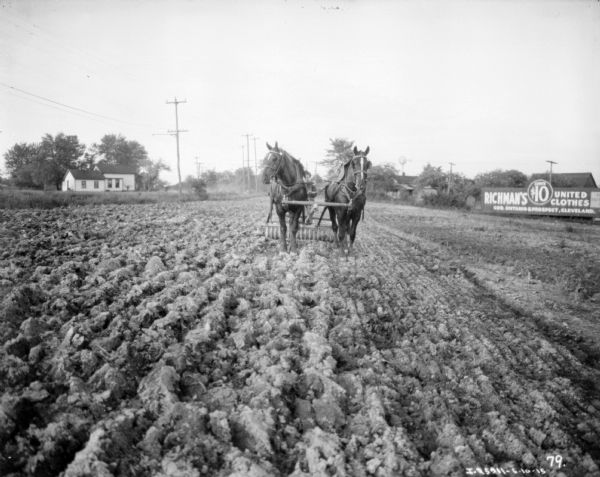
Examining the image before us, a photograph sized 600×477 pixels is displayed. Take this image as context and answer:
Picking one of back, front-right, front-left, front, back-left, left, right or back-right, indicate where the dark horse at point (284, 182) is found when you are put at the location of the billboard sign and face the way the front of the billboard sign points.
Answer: front

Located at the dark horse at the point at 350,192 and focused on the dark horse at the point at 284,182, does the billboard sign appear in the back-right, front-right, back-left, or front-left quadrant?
back-right

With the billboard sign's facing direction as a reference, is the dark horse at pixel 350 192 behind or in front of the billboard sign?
in front

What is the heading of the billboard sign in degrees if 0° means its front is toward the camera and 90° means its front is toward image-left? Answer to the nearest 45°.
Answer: approximately 0°
